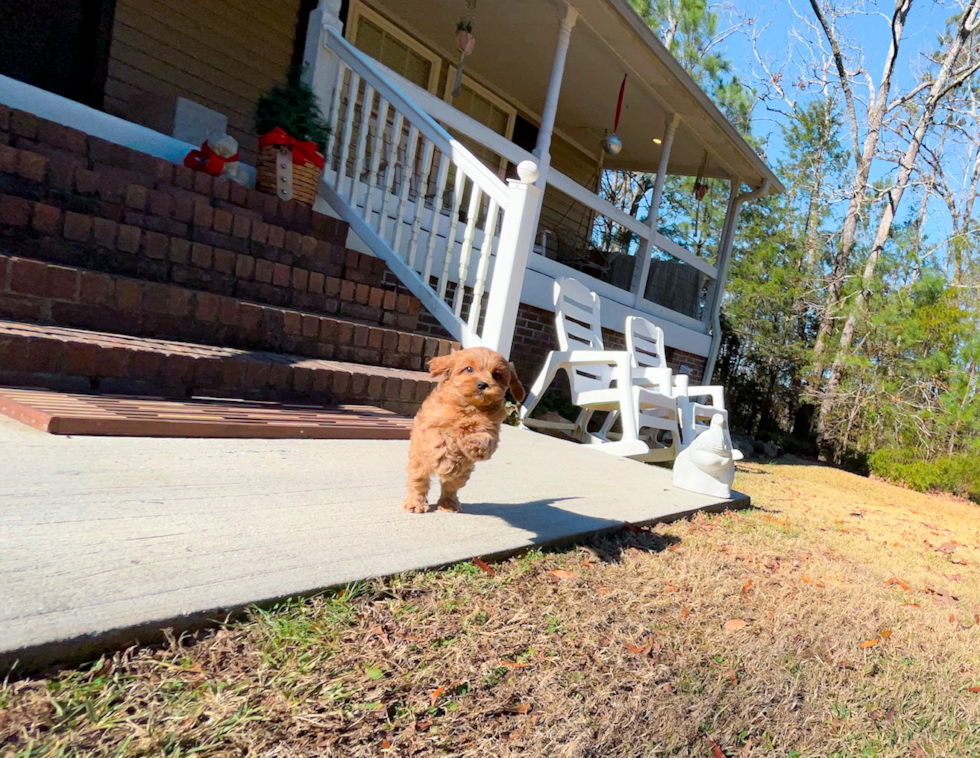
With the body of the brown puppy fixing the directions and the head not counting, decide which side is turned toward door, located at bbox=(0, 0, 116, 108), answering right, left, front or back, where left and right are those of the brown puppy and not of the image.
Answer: back

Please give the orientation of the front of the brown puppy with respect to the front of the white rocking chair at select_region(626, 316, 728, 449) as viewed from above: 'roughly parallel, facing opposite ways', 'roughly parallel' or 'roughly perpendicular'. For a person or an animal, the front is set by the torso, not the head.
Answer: roughly parallel

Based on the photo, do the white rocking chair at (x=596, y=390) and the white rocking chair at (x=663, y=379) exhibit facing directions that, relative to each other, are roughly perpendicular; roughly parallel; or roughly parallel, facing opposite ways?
roughly parallel

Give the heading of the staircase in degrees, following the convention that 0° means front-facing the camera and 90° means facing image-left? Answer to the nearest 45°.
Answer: approximately 315°

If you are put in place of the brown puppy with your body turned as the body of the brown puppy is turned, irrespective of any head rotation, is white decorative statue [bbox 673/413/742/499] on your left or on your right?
on your left

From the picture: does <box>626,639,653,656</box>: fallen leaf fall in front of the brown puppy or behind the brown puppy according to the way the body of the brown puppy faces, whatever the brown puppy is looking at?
in front

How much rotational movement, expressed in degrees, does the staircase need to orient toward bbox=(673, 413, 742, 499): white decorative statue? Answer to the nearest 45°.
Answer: approximately 45° to its left

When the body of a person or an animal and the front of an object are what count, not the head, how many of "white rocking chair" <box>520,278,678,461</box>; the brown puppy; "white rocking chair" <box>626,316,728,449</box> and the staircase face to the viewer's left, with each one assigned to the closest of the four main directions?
0

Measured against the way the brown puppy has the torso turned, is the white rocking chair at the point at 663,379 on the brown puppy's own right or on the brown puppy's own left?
on the brown puppy's own left

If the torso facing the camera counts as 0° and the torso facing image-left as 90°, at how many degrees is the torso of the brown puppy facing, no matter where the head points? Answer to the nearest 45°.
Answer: approximately 315°

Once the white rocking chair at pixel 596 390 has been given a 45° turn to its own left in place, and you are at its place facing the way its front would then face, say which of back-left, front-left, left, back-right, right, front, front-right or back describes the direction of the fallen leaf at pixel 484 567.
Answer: right

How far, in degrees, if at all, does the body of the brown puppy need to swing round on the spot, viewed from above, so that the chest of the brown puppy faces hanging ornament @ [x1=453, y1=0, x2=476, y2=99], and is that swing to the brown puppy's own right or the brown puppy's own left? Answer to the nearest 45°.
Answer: approximately 135° to the brown puppy's own left
